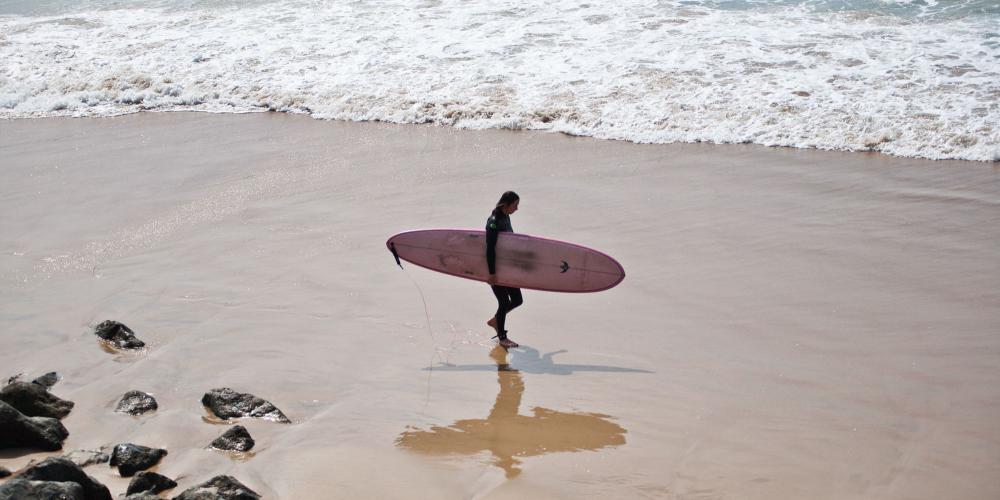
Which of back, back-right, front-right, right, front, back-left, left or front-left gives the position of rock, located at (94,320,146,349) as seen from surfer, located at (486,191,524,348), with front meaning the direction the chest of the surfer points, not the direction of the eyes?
back

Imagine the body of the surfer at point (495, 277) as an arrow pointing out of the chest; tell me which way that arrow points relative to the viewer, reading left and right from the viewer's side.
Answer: facing to the right of the viewer

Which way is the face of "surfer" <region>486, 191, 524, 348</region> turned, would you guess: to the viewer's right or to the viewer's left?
to the viewer's right

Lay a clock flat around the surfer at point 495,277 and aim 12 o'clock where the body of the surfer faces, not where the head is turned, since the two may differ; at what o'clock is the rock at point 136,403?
The rock is roughly at 5 o'clock from the surfer.

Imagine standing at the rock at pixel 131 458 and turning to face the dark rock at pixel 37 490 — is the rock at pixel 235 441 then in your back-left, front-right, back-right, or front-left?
back-left

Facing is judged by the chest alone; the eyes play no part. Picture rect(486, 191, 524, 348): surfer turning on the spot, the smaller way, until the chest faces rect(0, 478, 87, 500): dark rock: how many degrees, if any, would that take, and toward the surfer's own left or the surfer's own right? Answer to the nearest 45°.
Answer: approximately 135° to the surfer's own right

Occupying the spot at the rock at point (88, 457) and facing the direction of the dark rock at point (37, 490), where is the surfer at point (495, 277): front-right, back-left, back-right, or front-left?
back-left

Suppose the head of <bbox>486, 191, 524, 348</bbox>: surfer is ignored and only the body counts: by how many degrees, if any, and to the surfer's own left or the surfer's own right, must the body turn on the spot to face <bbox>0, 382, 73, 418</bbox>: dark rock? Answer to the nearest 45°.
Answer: approximately 135° to the surfer's own right

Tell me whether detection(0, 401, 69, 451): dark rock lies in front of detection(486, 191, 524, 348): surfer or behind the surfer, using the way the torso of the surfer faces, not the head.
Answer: behind
